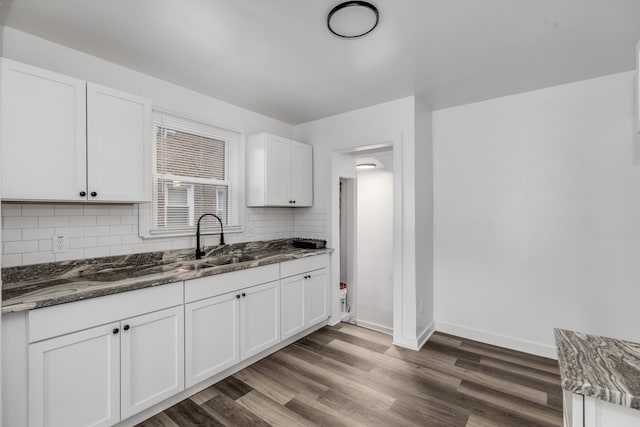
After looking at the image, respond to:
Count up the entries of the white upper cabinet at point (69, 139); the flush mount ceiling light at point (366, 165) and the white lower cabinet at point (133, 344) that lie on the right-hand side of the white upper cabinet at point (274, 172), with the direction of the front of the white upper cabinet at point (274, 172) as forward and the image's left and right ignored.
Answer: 2

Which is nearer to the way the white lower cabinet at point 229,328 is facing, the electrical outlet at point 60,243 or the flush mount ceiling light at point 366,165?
the flush mount ceiling light

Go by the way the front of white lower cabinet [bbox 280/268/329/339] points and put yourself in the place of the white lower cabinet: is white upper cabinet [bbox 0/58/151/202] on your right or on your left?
on your right

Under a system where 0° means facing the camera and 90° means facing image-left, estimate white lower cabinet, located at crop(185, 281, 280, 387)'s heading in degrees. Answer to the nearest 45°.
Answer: approximately 315°

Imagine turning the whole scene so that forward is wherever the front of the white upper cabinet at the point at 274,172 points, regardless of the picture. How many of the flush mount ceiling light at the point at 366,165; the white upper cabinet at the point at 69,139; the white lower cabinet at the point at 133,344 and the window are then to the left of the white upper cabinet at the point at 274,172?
1

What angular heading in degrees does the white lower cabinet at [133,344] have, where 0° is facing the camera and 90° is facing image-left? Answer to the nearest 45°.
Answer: approximately 315°

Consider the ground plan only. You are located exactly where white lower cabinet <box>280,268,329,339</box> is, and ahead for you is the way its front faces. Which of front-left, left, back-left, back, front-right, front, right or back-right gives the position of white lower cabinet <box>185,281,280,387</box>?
right
